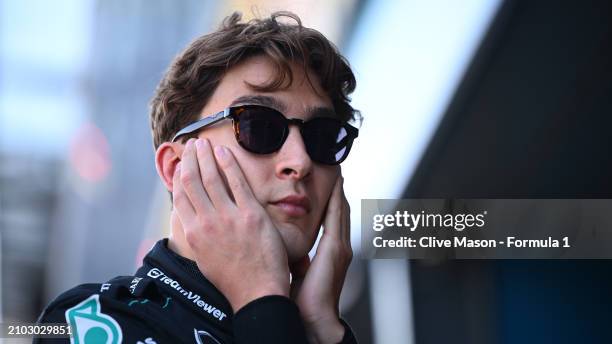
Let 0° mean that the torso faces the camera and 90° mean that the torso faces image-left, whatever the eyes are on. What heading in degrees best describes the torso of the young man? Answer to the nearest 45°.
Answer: approximately 315°
